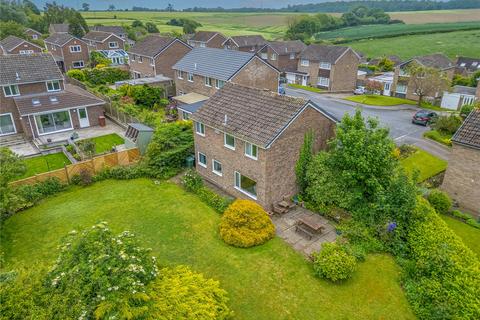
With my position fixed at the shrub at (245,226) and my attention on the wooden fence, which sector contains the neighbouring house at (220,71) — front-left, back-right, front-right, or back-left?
front-right

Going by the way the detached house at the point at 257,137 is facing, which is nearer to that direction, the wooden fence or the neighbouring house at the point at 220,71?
the neighbouring house

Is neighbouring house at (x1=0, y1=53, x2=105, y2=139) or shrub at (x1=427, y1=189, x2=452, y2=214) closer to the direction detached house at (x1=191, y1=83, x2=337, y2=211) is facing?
the shrub

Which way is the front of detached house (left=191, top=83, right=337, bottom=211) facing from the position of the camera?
facing away from the viewer and to the right of the viewer

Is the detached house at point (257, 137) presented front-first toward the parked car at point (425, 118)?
yes

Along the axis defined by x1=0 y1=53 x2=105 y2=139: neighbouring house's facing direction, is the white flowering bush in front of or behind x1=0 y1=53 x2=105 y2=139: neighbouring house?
behind

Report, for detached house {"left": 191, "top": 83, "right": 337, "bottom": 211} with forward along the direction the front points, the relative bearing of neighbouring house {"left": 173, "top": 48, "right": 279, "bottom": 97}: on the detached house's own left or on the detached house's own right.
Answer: on the detached house's own left

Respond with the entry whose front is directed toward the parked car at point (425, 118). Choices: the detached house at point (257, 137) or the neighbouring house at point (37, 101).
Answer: the detached house

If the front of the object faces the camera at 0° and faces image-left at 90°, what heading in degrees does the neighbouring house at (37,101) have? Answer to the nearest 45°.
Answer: approximately 180°

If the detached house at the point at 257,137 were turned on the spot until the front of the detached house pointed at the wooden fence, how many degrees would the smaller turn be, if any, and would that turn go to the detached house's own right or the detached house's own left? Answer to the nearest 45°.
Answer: approximately 135° to the detached house's own left

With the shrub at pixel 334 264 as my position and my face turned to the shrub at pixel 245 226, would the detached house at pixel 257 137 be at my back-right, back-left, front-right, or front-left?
front-right

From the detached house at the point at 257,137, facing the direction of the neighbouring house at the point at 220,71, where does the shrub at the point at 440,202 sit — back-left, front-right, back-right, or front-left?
back-right

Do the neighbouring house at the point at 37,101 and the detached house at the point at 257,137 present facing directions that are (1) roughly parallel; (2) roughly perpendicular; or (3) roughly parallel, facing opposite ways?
roughly perpendicular

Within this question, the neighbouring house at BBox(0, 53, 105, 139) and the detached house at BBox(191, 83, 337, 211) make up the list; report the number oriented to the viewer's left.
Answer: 0
